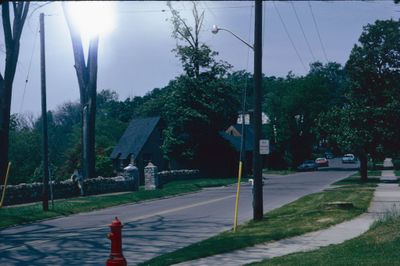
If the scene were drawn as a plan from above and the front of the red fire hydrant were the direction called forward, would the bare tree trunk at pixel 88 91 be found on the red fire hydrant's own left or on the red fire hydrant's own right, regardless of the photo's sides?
on the red fire hydrant's own right
